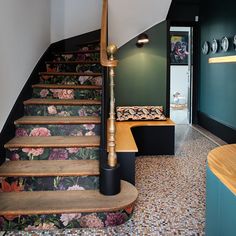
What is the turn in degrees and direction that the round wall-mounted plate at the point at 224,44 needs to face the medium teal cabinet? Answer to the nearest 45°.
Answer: approximately 45° to its left

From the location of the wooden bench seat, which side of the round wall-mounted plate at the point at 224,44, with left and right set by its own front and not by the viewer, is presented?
front

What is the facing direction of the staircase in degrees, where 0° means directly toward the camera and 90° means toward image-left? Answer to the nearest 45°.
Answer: approximately 0°

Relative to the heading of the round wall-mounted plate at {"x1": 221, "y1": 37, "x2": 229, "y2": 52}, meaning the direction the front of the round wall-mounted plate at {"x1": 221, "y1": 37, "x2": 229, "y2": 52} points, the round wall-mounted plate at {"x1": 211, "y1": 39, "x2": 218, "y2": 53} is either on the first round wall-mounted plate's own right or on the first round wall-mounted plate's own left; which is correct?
on the first round wall-mounted plate's own right

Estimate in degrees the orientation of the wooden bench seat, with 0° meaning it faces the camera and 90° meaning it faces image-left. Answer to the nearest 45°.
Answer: approximately 315°

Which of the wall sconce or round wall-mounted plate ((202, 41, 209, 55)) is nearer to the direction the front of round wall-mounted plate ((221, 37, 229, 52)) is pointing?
the wall sconce

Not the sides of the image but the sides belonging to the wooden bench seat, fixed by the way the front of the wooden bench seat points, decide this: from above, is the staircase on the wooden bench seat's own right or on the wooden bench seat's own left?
on the wooden bench seat's own right

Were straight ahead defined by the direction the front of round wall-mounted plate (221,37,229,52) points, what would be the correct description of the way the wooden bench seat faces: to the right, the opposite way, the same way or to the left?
to the left
